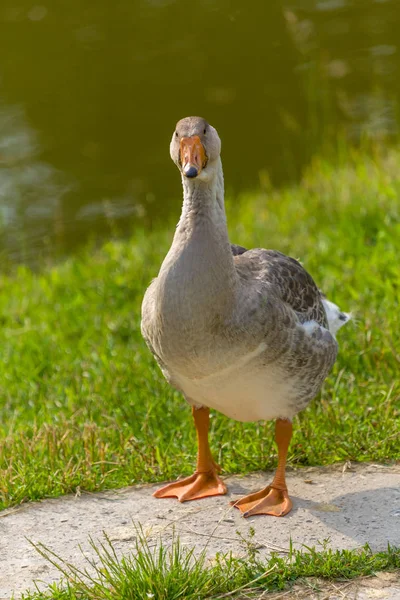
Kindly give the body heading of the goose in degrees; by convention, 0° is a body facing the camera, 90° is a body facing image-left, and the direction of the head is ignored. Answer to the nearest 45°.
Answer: approximately 45°
